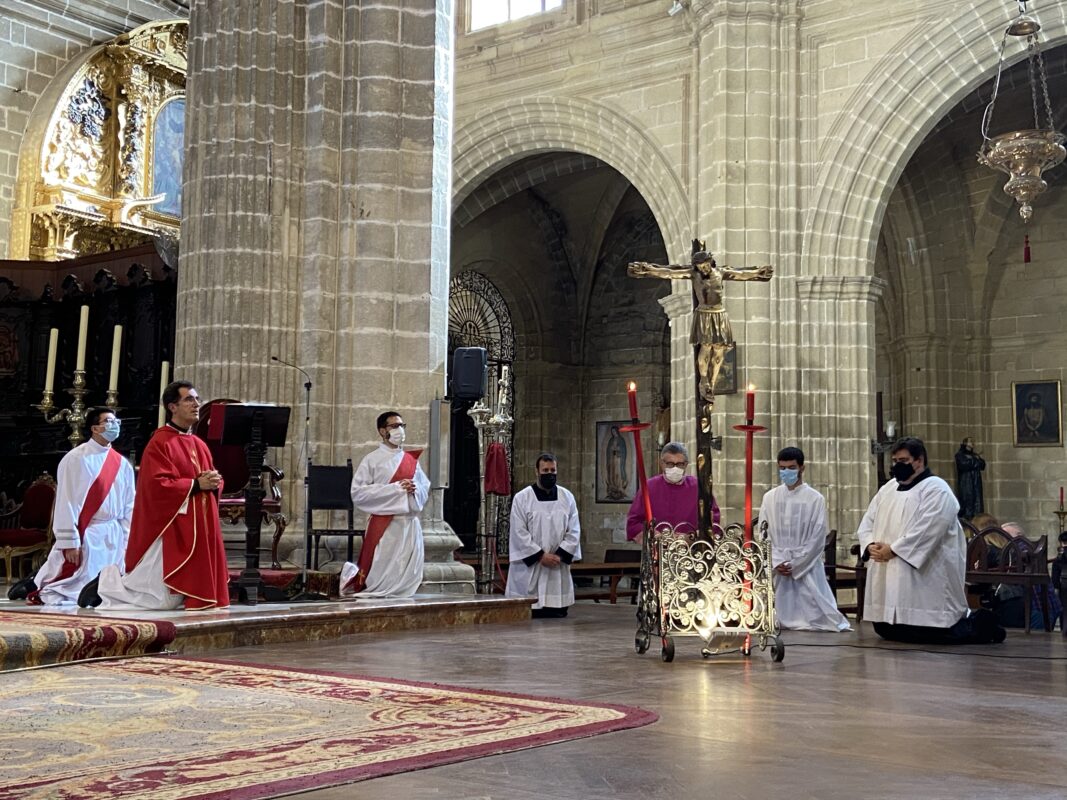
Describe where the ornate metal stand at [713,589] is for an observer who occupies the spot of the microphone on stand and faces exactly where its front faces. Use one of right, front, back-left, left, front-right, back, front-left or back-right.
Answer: back-left

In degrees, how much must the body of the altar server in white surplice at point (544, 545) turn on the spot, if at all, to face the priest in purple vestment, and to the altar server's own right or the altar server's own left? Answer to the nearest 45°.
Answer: approximately 45° to the altar server's own left

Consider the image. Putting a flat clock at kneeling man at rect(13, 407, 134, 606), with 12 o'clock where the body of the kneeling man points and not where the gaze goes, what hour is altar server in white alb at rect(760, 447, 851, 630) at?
The altar server in white alb is roughly at 11 o'clock from the kneeling man.

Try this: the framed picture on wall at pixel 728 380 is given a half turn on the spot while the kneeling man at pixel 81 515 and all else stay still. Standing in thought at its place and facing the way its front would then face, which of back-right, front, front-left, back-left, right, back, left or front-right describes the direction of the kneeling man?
back-left

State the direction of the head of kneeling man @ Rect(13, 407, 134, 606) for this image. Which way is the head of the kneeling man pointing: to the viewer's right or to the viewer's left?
to the viewer's right

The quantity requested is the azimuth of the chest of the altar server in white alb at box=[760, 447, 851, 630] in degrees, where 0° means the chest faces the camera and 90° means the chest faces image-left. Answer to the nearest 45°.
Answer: approximately 45°

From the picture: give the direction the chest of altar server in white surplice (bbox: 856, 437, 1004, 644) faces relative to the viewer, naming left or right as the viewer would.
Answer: facing the viewer and to the left of the viewer

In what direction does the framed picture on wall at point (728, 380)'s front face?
toward the camera

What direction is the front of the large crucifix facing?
toward the camera

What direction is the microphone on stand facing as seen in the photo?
to the viewer's left
